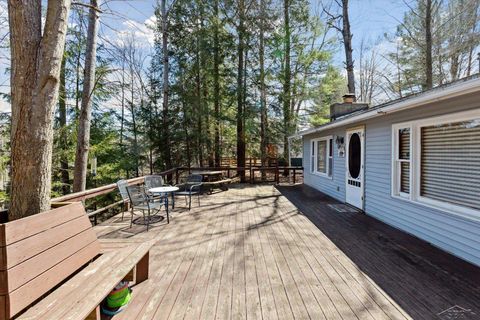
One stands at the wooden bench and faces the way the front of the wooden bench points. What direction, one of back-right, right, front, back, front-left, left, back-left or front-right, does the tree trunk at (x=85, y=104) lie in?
back-left

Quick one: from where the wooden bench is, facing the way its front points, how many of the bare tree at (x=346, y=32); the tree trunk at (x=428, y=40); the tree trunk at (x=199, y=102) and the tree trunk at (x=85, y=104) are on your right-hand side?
0

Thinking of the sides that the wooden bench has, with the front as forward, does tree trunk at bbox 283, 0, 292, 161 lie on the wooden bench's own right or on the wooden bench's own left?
on the wooden bench's own left

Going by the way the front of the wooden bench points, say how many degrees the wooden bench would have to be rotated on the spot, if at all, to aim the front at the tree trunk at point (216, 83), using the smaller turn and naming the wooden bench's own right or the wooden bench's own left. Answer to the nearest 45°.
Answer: approximately 90° to the wooden bench's own left

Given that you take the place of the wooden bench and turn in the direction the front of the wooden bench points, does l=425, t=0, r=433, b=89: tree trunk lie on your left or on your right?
on your left

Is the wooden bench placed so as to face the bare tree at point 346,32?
no

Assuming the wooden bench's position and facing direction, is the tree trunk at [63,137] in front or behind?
behind

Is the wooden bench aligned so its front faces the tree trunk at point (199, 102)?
no

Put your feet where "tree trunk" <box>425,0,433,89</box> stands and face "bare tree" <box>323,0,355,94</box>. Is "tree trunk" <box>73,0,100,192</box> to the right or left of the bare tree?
left

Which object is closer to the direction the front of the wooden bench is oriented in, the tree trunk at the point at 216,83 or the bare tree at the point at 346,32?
the bare tree

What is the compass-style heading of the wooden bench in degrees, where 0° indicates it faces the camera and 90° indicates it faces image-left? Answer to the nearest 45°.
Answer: approximately 315°

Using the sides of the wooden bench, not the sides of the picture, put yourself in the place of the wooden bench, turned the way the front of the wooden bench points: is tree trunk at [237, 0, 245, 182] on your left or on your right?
on your left

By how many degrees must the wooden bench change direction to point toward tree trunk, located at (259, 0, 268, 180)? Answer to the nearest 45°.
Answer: approximately 90° to its left
